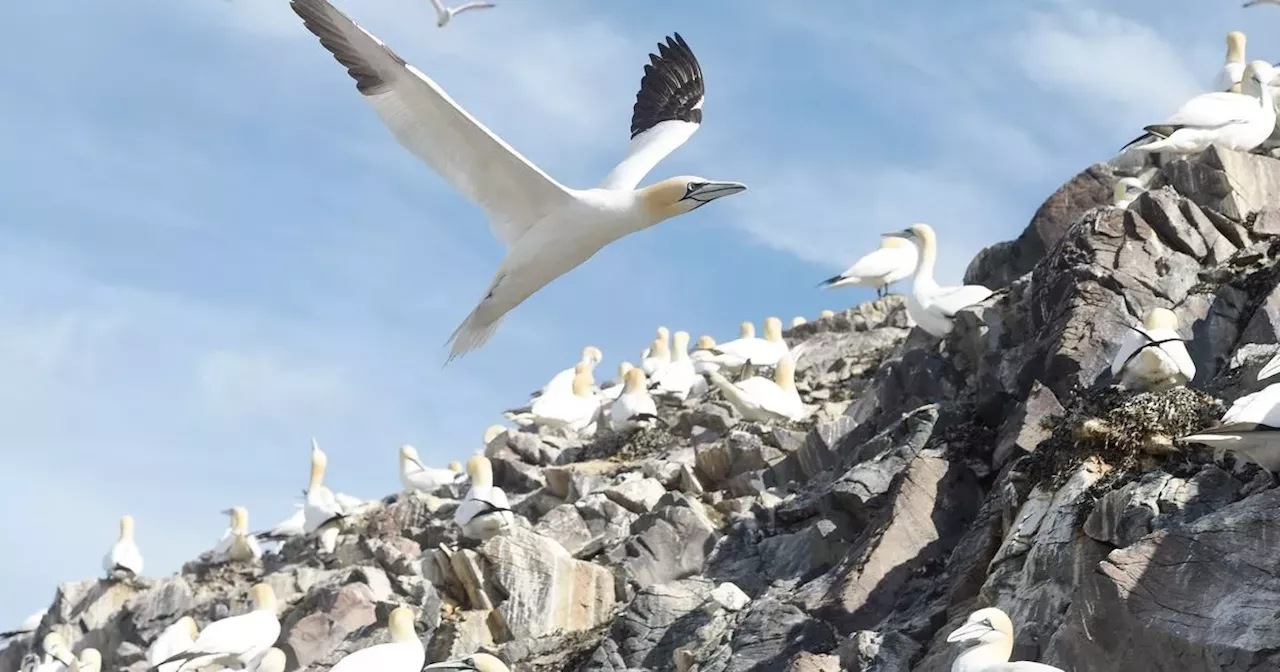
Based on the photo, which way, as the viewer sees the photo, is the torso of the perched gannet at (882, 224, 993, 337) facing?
to the viewer's left

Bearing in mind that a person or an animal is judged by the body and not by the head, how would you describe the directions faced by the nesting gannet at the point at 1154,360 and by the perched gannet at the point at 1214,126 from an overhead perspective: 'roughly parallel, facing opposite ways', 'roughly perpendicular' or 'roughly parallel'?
roughly perpendicular

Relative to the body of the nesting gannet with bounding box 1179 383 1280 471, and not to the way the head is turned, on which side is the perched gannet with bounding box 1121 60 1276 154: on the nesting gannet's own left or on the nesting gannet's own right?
on the nesting gannet's own left

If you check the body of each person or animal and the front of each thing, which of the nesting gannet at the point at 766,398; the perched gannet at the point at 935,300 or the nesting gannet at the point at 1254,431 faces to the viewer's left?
the perched gannet

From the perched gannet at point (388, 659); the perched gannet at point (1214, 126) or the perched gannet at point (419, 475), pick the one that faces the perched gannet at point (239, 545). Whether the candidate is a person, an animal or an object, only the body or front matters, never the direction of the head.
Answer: the perched gannet at point (419, 475)

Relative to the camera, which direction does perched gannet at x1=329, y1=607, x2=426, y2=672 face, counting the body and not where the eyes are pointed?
to the viewer's right

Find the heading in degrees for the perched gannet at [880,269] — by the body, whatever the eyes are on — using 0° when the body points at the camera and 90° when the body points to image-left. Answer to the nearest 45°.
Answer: approximately 270°
